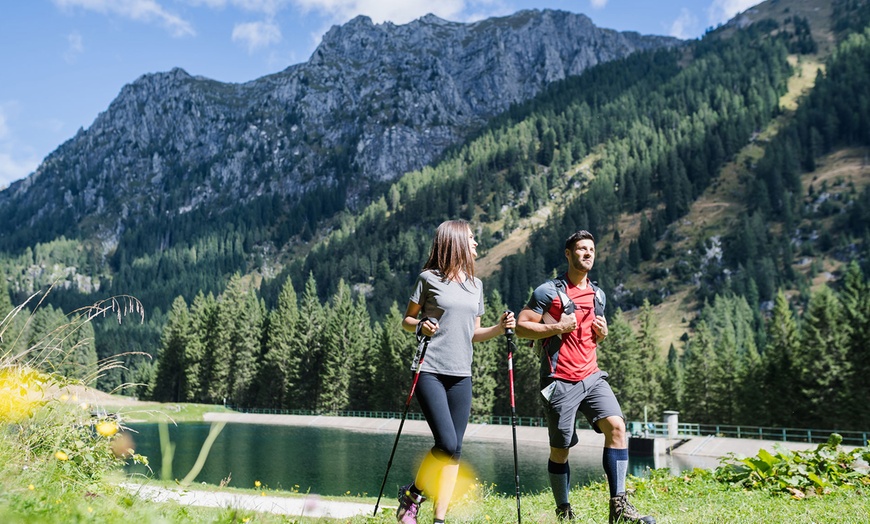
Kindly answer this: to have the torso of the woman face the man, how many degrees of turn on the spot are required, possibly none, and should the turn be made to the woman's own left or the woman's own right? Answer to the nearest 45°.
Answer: approximately 90° to the woman's own left

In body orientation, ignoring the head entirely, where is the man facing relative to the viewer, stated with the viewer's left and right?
facing the viewer and to the right of the viewer

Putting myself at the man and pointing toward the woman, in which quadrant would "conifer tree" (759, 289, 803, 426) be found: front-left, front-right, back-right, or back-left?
back-right

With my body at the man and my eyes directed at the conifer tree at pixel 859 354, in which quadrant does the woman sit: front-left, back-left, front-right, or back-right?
back-left

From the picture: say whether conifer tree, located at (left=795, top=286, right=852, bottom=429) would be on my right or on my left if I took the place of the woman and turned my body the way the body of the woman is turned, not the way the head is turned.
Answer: on my left

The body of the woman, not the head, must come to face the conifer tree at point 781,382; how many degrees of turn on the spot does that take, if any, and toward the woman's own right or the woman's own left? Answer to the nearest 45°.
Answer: approximately 90° to the woman's own left

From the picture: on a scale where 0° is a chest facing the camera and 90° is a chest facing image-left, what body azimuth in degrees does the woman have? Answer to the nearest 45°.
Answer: approximately 315°

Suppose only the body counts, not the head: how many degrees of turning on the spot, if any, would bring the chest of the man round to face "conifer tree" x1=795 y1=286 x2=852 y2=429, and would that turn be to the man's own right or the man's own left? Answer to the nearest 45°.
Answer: approximately 135° to the man's own left

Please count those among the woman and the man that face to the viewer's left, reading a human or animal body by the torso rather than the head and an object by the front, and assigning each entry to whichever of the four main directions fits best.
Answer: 0

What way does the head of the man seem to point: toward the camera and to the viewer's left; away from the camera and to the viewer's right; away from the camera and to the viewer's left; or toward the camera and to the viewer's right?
toward the camera and to the viewer's right

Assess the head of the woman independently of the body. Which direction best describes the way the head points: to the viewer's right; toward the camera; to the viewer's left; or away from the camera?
to the viewer's right

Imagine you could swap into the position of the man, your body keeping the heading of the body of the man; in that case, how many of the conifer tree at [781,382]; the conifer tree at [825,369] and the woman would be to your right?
1

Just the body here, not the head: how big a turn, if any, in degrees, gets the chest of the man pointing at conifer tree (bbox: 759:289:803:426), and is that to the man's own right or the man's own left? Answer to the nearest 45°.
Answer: approximately 135° to the man's own left

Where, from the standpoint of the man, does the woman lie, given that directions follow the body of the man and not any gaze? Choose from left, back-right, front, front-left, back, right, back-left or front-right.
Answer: right
